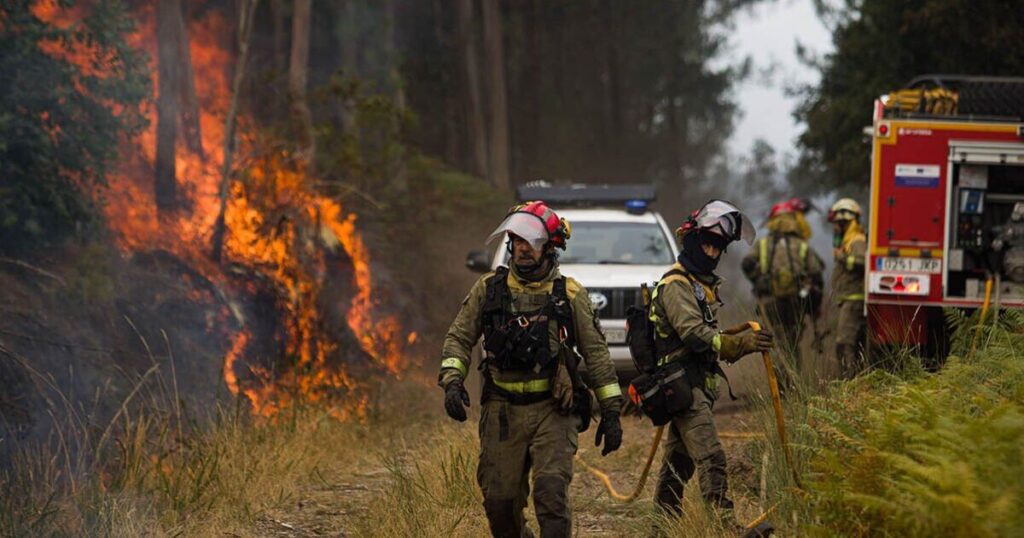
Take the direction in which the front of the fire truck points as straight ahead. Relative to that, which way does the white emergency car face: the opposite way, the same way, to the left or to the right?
the opposite way

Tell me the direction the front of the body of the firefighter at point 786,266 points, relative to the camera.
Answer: away from the camera

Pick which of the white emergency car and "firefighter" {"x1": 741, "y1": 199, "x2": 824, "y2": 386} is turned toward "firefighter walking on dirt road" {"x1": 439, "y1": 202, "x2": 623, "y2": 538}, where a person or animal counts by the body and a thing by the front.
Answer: the white emergency car

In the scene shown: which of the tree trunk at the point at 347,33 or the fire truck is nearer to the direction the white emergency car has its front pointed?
the fire truck

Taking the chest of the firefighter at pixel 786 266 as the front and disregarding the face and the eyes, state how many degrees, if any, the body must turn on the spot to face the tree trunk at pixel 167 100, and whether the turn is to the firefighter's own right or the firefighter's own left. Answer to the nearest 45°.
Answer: approximately 90° to the firefighter's own left

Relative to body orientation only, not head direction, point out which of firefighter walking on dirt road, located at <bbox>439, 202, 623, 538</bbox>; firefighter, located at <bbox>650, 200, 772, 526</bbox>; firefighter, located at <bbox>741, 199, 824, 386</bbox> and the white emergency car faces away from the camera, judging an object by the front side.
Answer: firefighter, located at <bbox>741, 199, 824, 386</bbox>

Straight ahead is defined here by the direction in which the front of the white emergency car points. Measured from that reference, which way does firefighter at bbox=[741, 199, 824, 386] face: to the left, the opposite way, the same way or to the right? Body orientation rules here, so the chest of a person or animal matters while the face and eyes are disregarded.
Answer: the opposite way

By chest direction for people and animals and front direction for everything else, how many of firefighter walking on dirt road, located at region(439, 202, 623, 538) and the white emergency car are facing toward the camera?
2

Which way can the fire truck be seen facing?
away from the camera
